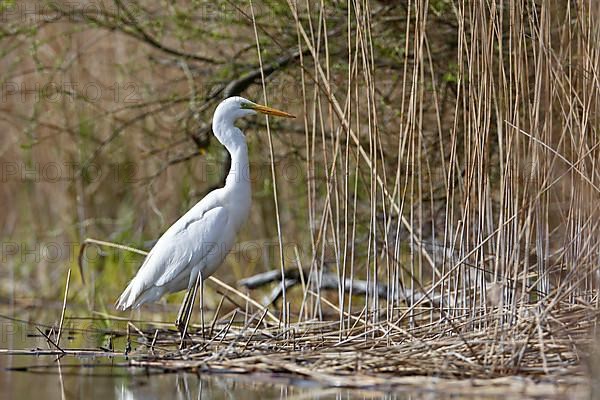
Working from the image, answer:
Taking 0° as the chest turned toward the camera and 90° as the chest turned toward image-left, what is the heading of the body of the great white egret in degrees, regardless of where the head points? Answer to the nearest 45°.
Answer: approximately 270°
